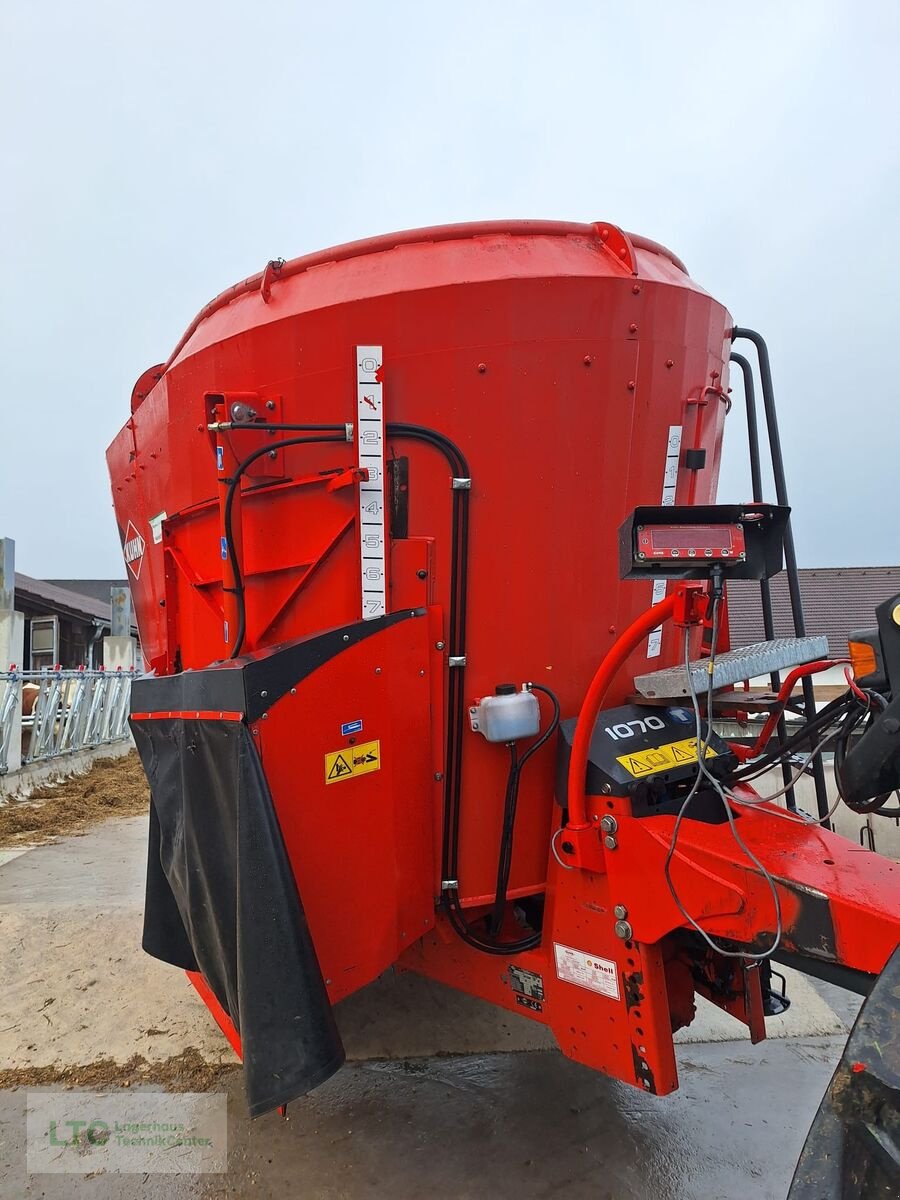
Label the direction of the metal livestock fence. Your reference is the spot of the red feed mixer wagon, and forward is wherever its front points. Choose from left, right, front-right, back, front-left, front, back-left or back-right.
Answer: back
